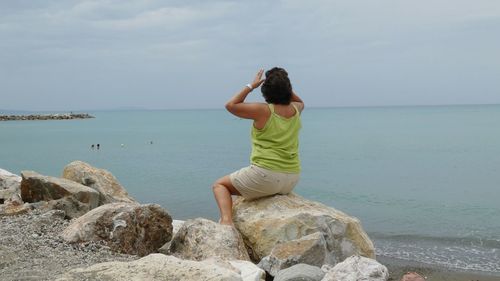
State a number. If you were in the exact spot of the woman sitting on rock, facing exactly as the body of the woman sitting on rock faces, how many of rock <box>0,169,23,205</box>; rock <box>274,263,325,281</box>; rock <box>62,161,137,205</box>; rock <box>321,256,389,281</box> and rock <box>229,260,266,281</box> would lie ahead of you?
2

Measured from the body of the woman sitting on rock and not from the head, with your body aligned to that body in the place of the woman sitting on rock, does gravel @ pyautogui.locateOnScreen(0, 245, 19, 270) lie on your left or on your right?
on your left

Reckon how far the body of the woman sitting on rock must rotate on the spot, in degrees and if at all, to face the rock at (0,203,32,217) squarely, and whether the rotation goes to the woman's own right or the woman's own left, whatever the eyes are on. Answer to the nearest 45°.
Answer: approximately 45° to the woman's own left

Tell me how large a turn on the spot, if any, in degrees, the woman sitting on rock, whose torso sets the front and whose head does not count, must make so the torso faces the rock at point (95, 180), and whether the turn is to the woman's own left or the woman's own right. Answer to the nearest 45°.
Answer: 0° — they already face it

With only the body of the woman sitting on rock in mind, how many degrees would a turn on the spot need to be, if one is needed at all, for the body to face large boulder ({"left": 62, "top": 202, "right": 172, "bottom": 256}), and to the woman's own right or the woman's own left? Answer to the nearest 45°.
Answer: approximately 45° to the woman's own left

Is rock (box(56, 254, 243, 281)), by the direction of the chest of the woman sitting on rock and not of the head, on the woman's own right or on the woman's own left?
on the woman's own left

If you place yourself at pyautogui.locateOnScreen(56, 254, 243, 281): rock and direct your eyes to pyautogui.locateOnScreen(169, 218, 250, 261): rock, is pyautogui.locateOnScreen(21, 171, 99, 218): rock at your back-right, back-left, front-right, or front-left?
front-left

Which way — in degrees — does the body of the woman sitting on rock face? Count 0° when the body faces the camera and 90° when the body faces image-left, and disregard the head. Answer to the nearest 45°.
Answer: approximately 135°

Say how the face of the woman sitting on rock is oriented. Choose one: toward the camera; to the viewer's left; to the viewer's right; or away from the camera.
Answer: away from the camera
